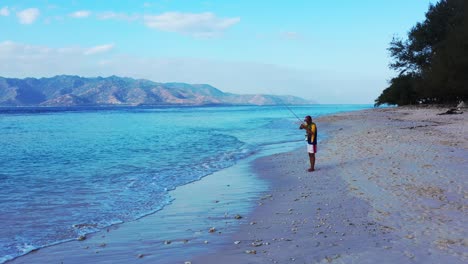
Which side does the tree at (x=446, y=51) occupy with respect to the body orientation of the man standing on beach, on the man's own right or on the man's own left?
on the man's own right

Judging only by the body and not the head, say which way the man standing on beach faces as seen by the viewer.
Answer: to the viewer's left
